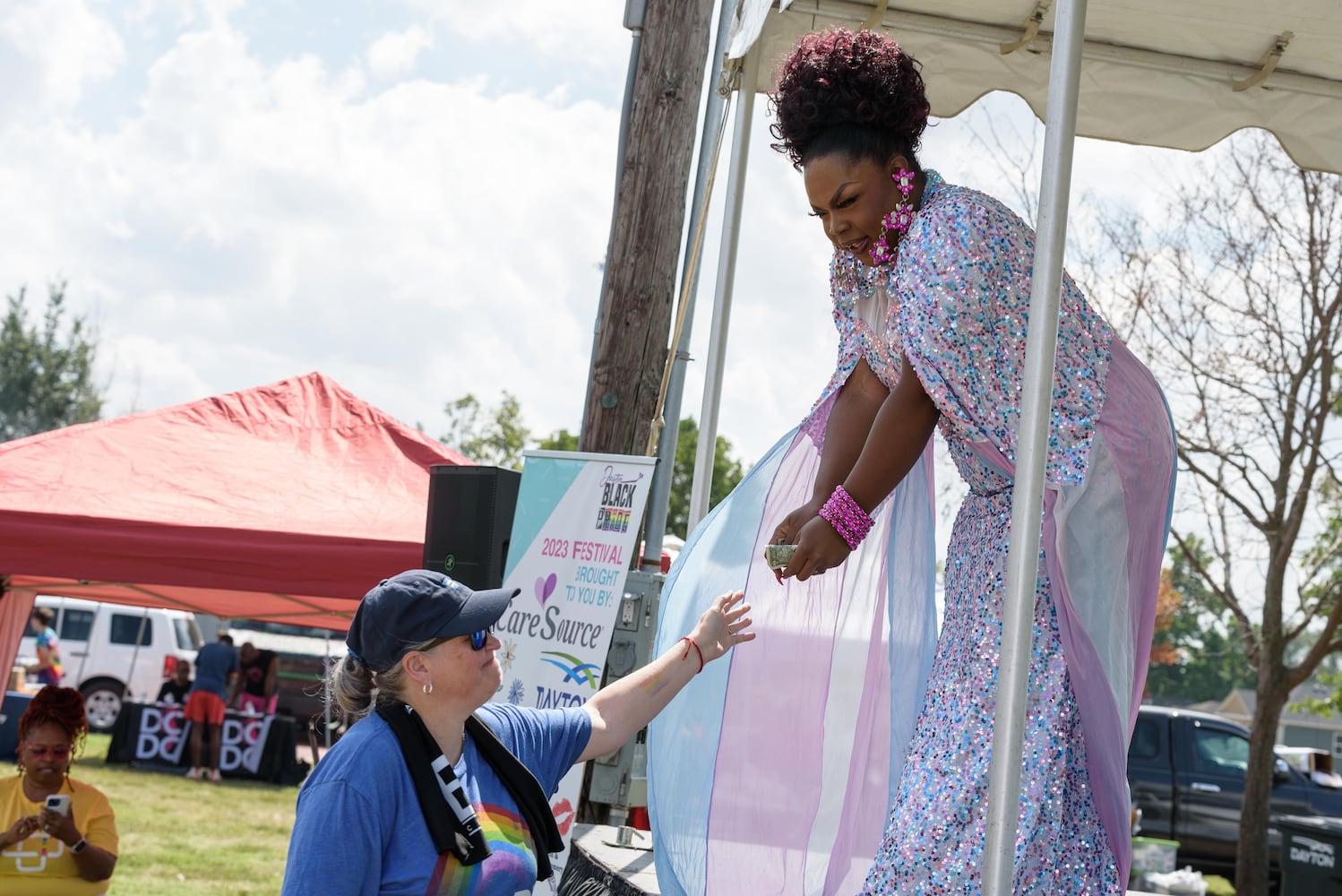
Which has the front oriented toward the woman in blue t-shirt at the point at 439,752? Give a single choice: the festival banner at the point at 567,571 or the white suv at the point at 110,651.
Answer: the festival banner

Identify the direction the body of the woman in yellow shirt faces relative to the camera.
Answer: toward the camera

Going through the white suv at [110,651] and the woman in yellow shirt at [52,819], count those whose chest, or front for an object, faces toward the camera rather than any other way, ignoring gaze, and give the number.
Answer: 1

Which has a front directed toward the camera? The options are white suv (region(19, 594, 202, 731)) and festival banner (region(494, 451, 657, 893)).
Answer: the festival banner

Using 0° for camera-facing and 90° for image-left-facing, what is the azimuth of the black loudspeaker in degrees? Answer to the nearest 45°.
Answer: approximately 45°

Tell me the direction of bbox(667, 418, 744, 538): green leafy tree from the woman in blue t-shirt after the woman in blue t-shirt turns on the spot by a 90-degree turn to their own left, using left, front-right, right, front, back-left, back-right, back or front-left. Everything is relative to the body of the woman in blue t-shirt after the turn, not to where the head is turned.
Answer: front-left

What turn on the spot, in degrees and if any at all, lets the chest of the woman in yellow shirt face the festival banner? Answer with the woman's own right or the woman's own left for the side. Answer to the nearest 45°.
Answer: approximately 45° to the woman's own left

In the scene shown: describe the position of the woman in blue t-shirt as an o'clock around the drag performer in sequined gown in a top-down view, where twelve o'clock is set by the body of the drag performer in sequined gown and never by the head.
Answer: The woman in blue t-shirt is roughly at 1 o'clock from the drag performer in sequined gown.

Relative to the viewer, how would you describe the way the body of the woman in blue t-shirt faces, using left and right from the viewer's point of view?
facing the viewer and to the right of the viewer

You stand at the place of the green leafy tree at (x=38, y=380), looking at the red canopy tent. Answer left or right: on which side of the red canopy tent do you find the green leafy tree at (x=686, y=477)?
left

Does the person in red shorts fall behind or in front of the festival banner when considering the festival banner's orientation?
behind

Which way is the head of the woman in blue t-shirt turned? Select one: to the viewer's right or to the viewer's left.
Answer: to the viewer's right

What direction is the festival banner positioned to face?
toward the camera
